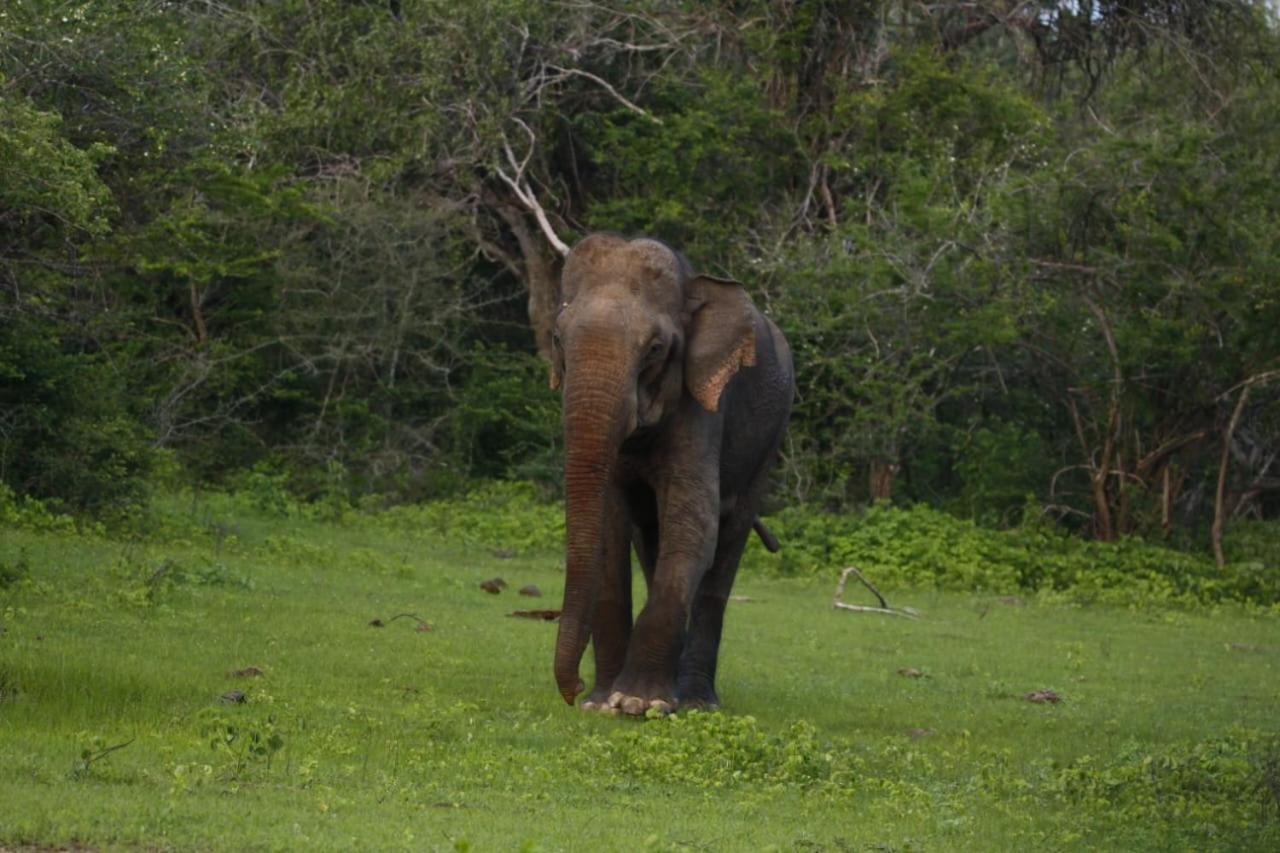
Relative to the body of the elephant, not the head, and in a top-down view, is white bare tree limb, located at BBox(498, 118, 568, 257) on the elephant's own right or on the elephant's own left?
on the elephant's own right

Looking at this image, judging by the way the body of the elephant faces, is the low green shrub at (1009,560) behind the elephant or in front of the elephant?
behind

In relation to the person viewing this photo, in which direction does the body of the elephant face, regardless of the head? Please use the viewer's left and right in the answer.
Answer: facing the viewer and to the left of the viewer

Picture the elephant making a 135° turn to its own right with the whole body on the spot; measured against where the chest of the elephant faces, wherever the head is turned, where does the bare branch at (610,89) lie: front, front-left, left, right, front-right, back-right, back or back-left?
front
